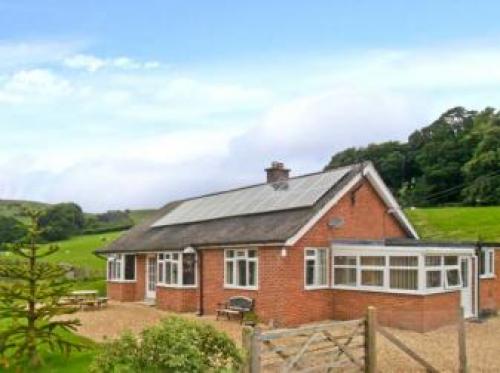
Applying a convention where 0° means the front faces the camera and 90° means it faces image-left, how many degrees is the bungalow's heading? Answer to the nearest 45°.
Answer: approximately 45°

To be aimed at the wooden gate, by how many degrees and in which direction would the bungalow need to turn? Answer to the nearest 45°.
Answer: approximately 45° to its left

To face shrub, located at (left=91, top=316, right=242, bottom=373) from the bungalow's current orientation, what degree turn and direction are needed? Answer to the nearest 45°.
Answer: approximately 45° to its left
